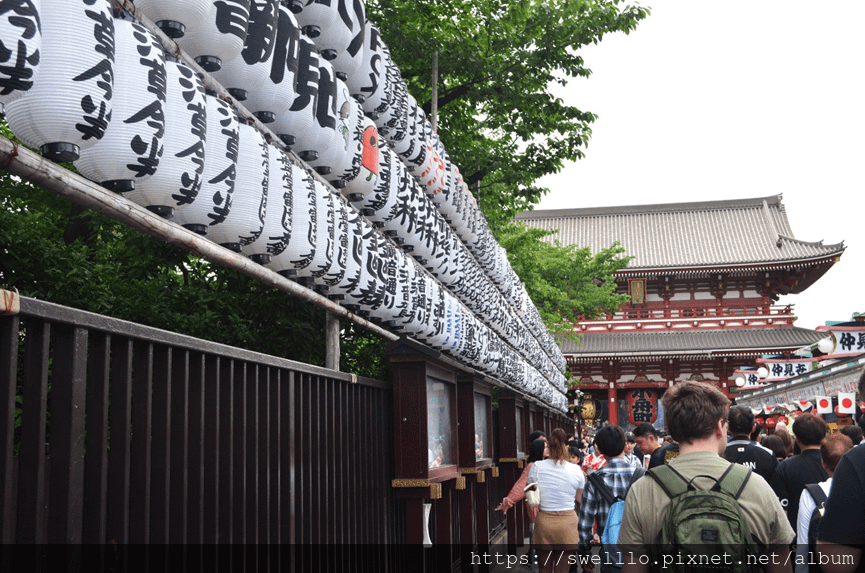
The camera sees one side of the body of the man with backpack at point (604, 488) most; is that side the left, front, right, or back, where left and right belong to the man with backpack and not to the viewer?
back

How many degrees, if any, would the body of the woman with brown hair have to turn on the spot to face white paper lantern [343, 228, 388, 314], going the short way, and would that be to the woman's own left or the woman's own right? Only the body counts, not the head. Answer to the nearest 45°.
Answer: approximately 135° to the woman's own left

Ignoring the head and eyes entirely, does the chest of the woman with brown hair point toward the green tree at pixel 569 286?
yes

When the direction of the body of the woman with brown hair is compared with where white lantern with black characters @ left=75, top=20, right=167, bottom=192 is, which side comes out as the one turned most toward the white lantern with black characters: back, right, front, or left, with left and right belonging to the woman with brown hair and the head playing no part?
back

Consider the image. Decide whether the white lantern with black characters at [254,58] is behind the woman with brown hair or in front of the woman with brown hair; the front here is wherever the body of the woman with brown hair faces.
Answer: behind

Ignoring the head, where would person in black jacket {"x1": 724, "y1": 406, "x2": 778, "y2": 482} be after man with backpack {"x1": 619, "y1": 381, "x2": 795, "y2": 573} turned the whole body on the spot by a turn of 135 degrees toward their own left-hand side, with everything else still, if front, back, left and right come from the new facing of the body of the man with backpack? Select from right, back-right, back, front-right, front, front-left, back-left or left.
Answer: back-right

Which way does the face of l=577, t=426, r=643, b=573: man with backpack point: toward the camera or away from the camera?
away from the camera

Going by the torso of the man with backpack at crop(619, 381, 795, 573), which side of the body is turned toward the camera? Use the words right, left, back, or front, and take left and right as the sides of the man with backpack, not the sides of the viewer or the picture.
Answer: back

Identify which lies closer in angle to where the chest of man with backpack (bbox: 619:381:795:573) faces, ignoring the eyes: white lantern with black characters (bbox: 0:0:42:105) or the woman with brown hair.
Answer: the woman with brown hair

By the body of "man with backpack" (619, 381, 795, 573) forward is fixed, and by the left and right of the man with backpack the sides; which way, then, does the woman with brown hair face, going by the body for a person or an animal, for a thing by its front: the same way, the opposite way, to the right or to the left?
the same way
